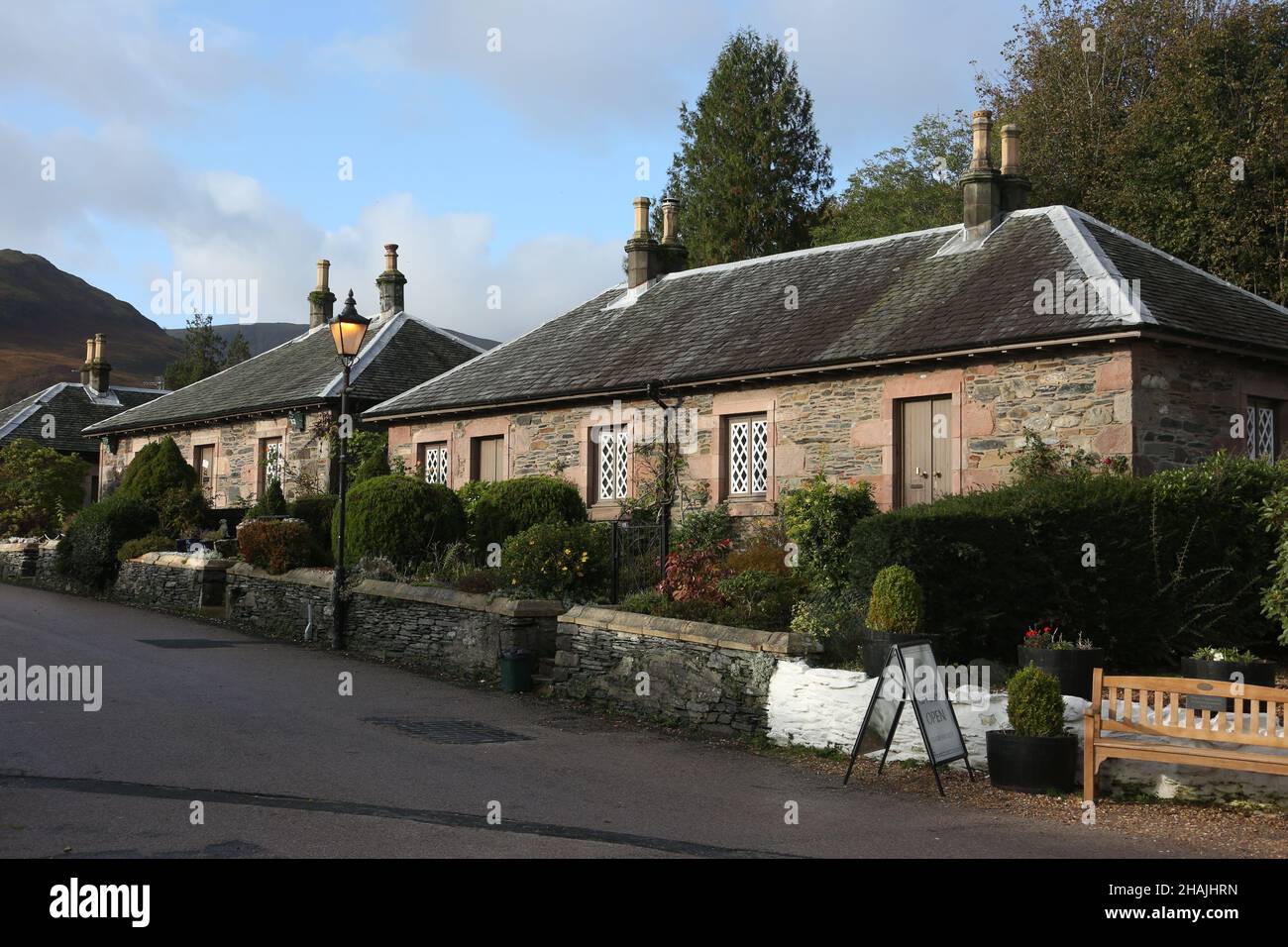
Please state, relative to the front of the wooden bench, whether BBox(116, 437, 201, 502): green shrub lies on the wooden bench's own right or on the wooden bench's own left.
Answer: on the wooden bench's own right

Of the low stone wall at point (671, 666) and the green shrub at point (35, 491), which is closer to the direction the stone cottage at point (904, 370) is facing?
the low stone wall

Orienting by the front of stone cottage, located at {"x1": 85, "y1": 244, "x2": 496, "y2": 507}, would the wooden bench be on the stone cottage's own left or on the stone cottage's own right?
on the stone cottage's own left

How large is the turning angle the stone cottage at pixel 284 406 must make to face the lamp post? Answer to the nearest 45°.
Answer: approximately 45° to its left
